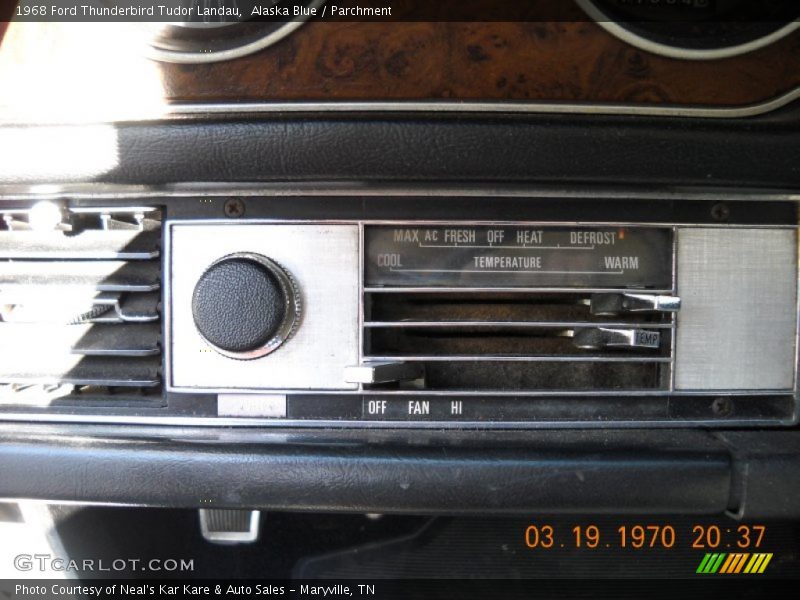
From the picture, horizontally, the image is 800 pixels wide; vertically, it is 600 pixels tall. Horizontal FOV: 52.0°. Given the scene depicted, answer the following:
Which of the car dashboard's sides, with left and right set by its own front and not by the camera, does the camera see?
front
